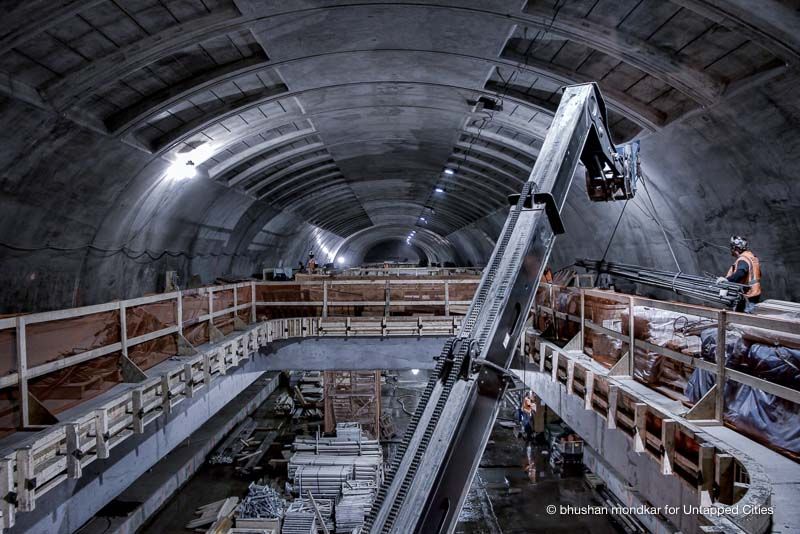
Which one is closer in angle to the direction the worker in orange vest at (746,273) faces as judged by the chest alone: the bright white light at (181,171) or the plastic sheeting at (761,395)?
the bright white light

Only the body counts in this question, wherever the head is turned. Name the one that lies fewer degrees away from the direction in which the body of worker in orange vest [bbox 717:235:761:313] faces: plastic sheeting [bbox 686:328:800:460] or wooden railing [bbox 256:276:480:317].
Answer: the wooden railing

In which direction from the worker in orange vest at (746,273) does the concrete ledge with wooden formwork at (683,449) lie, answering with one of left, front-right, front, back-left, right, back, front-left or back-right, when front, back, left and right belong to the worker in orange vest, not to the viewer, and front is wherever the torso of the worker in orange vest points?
left

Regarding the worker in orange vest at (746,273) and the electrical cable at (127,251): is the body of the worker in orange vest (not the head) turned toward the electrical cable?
yes

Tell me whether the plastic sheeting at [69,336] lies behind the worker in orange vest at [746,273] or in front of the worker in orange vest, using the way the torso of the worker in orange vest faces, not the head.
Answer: in front

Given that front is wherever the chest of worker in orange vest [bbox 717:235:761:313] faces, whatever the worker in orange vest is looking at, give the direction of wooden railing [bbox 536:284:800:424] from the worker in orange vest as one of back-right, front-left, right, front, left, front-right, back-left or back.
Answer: left

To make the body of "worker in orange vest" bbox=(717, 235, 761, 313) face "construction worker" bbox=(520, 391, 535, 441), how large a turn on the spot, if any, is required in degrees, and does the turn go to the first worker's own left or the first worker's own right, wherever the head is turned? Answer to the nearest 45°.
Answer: approximately 45° to the first worker's own right

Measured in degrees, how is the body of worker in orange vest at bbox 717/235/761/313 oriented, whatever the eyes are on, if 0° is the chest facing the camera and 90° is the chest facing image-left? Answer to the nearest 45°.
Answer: approximately 90°

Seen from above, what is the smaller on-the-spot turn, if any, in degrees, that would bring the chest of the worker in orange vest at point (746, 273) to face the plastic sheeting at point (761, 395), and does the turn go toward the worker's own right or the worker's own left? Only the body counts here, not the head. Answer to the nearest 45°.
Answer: approximately 90° to the worker's own left

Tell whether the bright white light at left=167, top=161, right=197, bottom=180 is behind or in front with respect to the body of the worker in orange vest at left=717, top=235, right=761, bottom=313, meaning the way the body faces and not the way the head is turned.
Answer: in front
